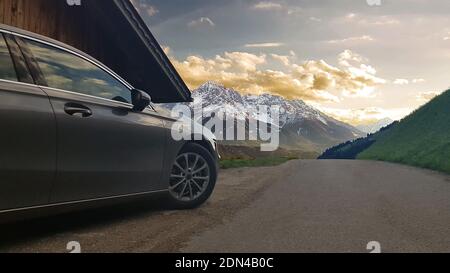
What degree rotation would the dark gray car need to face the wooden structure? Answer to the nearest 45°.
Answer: approximately 45° to its left

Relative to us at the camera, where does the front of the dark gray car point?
facing away from the viewer and to the right of the viewer
